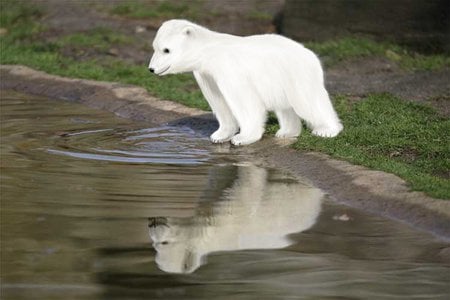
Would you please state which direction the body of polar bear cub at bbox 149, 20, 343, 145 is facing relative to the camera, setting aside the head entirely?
to the viewer's left
